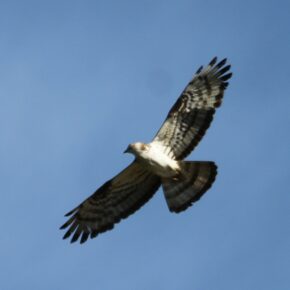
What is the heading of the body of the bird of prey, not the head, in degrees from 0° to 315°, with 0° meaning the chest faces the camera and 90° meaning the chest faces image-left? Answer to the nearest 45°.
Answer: approximately 90°
